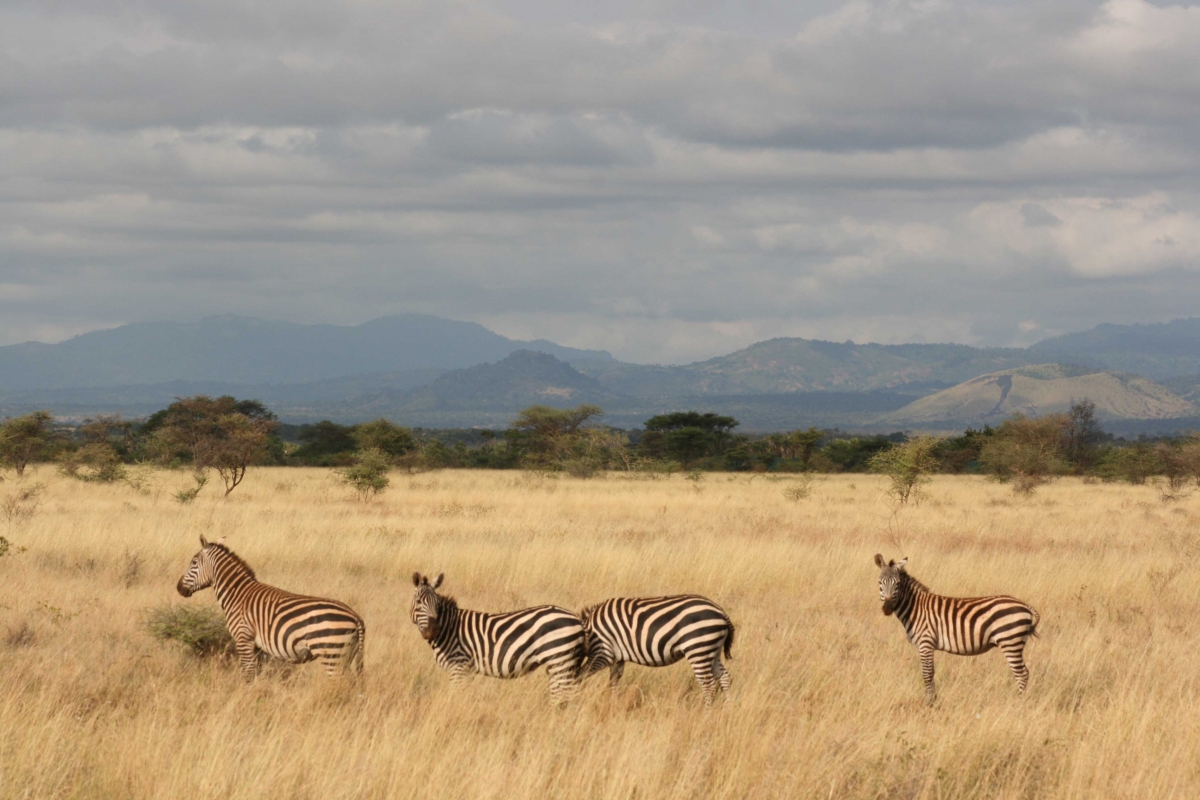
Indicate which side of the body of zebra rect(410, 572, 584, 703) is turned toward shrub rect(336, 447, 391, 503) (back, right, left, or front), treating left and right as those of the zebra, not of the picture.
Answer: right

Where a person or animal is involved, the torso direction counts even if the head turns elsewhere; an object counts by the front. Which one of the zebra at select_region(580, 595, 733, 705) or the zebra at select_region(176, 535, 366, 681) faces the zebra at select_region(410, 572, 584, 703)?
the zebra at select_region(580, 595, 733, 705)

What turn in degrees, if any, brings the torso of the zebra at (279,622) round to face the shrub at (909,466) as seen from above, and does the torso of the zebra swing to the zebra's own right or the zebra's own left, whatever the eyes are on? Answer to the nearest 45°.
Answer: approximately 135° to the zebra's own right

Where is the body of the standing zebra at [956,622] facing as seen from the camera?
to the viewer's left

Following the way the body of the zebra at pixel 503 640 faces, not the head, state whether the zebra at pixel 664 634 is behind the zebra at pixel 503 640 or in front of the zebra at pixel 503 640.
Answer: behind

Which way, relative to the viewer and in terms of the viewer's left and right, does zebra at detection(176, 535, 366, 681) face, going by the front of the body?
facing to the left of the viewer

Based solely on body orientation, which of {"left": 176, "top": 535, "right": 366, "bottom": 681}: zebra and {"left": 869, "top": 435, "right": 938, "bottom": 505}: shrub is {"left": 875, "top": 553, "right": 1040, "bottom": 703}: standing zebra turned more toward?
the zebra

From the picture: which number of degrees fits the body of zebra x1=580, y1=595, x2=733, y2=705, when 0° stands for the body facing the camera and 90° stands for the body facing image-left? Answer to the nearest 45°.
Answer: approximately 90°

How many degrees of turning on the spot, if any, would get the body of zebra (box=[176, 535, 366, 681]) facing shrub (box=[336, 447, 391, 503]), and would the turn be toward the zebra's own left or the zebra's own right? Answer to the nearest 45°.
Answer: approximately 90° to the zebra's own right

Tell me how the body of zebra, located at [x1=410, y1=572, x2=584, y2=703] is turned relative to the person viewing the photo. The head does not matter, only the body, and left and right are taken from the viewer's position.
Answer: facing to the left of the viewer

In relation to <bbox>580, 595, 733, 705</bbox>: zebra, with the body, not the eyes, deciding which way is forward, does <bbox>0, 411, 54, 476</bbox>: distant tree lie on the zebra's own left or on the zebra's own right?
on the zebra's own right

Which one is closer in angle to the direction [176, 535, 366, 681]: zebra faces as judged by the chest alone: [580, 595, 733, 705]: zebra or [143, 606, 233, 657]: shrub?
the shrub

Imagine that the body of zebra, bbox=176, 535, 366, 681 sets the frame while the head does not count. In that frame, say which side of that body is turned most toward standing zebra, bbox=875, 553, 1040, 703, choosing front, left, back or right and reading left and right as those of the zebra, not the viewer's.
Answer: back
